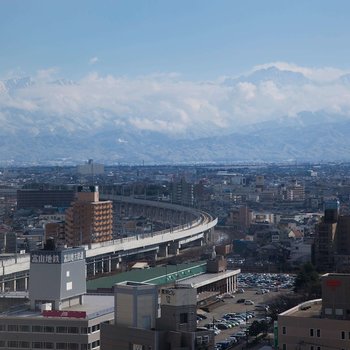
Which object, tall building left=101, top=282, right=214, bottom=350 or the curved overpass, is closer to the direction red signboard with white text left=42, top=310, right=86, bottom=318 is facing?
the tall building

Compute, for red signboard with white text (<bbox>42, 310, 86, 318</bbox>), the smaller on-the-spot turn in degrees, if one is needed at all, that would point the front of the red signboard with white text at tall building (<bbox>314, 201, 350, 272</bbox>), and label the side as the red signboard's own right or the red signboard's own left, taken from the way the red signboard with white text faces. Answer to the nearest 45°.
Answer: approximately 135° to the red signboard's own left

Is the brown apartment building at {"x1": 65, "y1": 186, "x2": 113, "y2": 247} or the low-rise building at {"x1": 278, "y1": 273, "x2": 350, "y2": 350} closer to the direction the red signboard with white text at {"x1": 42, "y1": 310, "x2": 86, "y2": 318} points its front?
the low-rise building

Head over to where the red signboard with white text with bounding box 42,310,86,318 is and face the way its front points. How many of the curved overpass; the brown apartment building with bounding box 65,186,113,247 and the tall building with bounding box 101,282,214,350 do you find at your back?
2

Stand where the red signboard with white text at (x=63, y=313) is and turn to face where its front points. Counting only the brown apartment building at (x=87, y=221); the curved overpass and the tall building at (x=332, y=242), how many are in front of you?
0

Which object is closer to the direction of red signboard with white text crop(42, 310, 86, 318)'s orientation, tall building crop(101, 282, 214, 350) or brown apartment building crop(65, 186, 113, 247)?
the tall building

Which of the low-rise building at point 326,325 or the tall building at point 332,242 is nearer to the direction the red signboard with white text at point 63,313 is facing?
the low-rise building

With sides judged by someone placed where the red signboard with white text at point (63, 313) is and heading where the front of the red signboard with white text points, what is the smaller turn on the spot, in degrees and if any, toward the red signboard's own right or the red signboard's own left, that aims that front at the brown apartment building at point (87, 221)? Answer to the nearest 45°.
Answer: approximately 180°

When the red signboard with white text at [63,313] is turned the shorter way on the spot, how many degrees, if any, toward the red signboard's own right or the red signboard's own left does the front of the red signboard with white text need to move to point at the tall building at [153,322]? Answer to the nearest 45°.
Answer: approximately 45° to the red signboard's own left

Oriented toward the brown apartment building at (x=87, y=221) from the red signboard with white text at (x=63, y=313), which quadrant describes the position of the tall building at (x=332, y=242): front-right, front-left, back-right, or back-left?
front-right

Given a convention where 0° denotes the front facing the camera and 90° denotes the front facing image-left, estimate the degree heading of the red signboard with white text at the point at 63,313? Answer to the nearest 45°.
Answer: approximately 0°

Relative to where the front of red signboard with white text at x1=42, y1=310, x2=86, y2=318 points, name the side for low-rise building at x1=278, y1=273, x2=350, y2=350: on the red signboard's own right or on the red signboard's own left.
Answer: on the red signboard's own left

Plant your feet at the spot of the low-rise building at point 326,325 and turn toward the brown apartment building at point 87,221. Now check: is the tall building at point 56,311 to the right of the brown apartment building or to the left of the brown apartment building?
left
